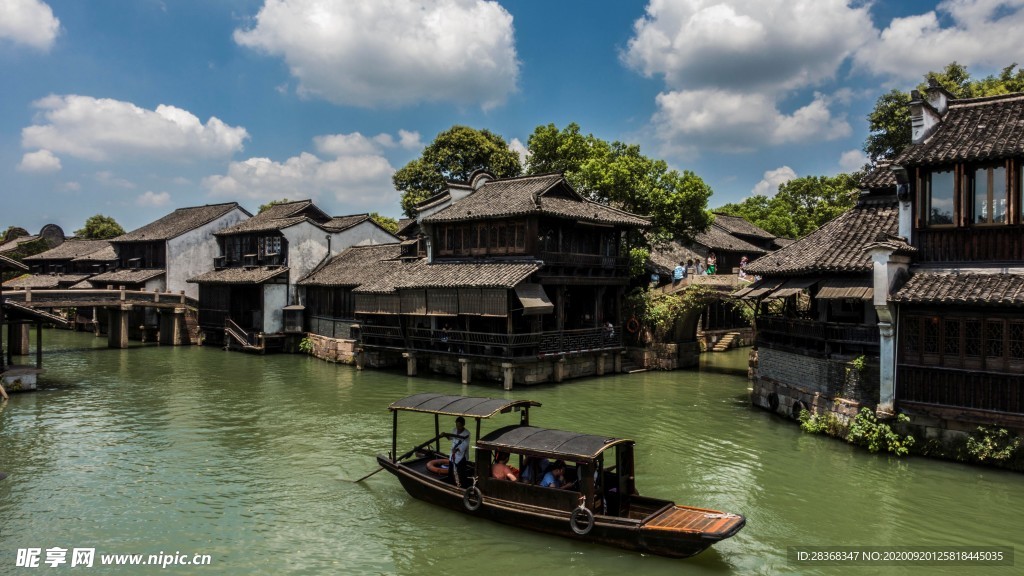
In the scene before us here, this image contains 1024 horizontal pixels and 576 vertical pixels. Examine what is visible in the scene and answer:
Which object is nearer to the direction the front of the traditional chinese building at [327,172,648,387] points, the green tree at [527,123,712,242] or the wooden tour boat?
the wooden tour boat

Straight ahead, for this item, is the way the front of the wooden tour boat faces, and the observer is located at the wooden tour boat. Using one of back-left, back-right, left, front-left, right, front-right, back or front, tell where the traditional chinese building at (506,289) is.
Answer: back-left

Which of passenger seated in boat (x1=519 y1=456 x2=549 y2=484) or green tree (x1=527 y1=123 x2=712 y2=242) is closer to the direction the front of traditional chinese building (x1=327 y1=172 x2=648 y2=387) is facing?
the passenger seated in boat

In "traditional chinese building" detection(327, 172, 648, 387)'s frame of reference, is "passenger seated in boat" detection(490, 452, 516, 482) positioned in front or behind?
in front

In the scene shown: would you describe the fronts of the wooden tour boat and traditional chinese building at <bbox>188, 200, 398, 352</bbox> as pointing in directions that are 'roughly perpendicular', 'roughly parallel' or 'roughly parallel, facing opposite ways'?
roughly perpendicular

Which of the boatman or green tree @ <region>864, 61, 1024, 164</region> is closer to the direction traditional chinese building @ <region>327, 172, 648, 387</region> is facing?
the boatman

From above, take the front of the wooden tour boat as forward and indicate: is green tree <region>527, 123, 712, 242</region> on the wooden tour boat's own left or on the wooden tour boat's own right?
on the wooden tour boat's own left

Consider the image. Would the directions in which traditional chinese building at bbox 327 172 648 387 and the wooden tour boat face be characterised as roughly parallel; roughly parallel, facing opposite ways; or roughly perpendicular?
roughly perpendicular

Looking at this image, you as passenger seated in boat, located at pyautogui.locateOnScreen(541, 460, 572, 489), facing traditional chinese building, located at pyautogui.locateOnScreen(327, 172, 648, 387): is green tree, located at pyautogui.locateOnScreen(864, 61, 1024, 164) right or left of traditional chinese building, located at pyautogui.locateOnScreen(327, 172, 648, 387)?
right

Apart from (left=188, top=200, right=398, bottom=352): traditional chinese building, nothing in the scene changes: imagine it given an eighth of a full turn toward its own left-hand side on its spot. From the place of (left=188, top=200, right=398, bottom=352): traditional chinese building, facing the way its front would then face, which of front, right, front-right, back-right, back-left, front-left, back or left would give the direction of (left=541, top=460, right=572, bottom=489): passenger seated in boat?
front

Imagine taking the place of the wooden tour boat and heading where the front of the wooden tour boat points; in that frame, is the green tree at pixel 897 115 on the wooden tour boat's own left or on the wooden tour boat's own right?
on the wooden tour boat's own left

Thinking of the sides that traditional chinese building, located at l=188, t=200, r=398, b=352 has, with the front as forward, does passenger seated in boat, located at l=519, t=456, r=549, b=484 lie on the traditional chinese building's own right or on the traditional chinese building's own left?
on the traditional chinese building's own left

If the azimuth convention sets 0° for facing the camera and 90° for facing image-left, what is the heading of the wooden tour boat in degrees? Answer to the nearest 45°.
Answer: approximately 315°

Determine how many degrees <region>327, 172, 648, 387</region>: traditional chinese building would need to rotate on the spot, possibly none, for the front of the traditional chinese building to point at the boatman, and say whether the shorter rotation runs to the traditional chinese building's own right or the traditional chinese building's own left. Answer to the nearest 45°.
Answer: approximately 45° to the traditional chinese building's own left

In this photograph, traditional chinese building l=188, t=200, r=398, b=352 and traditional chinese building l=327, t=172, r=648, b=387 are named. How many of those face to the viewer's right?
0

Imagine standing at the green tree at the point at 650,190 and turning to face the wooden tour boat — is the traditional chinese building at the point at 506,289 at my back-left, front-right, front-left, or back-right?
front-right
